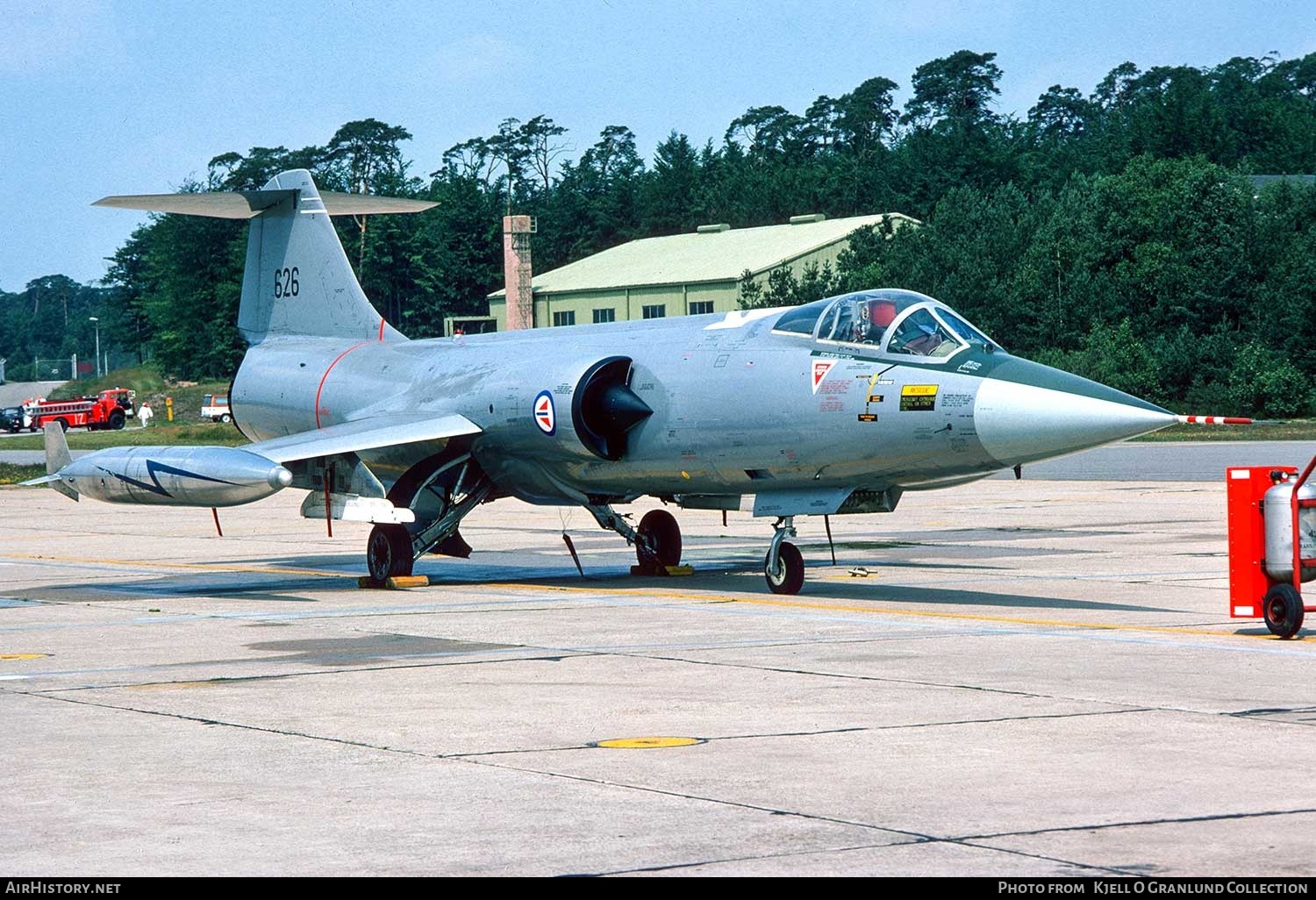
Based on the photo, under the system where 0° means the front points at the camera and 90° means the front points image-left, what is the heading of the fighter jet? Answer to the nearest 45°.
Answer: approximately 315°

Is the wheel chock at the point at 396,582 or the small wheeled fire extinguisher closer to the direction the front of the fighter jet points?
the small wheeled fire extinguisher
